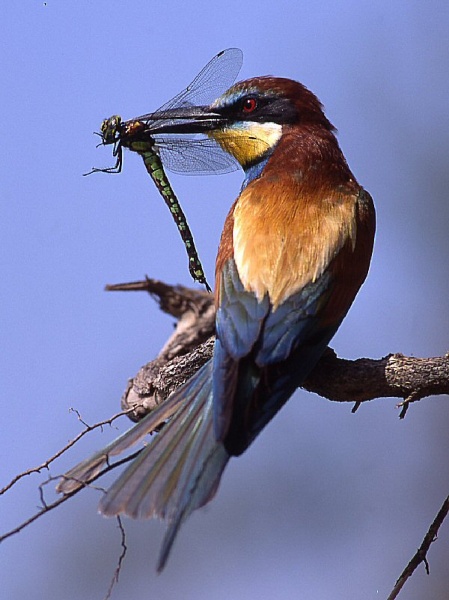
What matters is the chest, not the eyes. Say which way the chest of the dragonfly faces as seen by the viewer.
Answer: to the viewer's left
